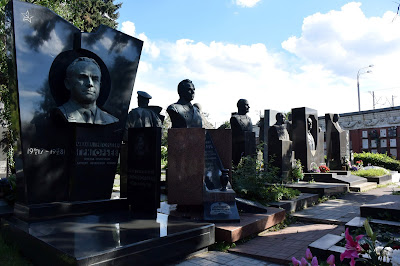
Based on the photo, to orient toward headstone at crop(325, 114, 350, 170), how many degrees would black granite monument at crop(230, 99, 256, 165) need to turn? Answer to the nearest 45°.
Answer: approximately 90° to its left

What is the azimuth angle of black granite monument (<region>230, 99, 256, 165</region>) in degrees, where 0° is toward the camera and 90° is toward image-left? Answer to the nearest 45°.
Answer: approximately 315°

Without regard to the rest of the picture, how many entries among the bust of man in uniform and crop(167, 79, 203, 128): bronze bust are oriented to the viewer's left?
0

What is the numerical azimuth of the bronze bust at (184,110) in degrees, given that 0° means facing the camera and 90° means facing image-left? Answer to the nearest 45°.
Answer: approximately 315°

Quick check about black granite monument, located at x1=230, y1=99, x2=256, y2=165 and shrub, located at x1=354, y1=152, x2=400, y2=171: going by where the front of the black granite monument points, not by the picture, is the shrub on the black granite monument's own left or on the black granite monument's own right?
on the black granite monument's own left

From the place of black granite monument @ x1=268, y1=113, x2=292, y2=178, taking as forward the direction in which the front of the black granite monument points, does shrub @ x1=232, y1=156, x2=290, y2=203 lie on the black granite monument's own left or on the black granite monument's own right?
on the black granite monument's own right

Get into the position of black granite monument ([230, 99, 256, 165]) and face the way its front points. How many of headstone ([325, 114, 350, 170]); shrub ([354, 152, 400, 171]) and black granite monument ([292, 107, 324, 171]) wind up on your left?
3

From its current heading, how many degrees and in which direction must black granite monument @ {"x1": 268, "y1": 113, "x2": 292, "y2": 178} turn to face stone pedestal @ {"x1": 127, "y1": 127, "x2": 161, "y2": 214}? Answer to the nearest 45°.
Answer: approximately 45° to its right

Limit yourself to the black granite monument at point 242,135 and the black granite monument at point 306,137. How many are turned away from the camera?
0

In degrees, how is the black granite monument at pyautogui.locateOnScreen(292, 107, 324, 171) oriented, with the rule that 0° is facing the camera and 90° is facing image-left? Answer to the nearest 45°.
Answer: approximately 315°
